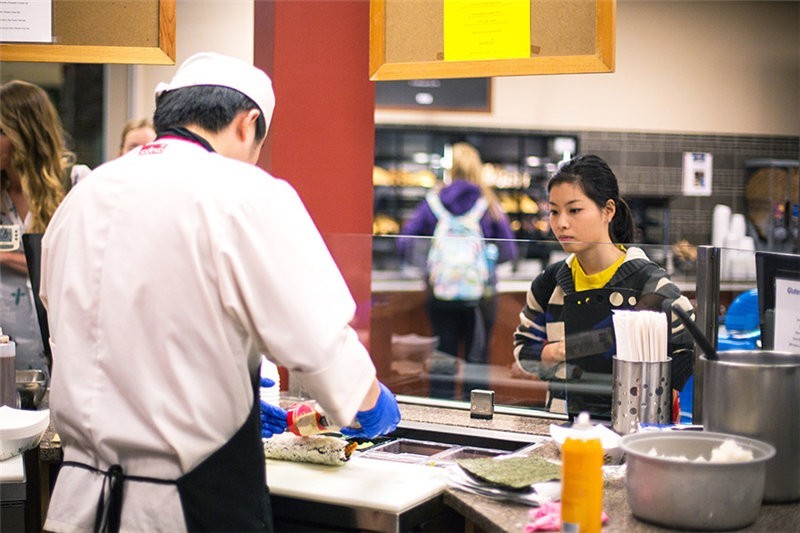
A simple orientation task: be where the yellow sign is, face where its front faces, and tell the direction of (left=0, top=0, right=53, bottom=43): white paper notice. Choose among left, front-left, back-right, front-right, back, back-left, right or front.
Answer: right

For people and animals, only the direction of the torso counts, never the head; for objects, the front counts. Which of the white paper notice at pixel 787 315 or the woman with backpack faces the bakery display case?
the woman with backpack

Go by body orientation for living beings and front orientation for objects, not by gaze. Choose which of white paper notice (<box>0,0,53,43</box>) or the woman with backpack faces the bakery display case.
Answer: the woman with backpack

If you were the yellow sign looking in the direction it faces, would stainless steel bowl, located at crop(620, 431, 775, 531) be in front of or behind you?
in front

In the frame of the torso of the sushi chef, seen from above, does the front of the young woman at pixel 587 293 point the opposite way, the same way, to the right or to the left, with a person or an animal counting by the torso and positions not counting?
the opposite way

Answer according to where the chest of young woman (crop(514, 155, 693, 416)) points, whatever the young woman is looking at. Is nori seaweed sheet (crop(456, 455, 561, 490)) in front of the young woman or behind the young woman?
in front

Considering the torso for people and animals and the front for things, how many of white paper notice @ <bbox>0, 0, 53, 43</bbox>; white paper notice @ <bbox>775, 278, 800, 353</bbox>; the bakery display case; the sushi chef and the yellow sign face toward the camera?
4

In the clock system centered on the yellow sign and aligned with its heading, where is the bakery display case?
The bakery display case is roughly at 6 o'clock from the yellow sign.

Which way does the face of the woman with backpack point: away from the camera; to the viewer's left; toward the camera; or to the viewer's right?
away from the camera

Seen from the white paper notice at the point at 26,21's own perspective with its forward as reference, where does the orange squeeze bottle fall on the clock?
The orange squeeze bottle is roughly at 11 o'clock from the white paper notice.
